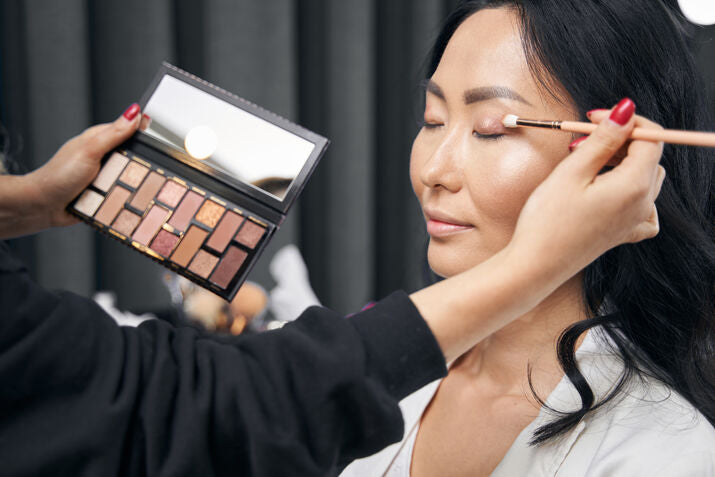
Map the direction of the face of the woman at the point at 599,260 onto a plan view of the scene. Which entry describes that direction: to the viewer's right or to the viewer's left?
to the viewer's left

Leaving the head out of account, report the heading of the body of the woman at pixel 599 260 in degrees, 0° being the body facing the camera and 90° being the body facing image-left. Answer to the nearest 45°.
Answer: approximately 45°
